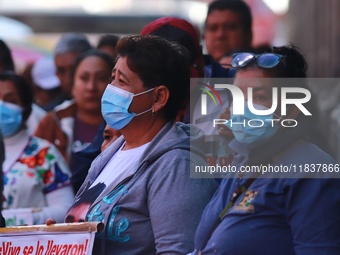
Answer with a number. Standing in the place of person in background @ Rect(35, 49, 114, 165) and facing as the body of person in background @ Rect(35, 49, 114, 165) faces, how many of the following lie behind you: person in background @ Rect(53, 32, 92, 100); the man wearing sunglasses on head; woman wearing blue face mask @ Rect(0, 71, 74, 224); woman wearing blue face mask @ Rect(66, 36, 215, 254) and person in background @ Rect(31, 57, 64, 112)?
2

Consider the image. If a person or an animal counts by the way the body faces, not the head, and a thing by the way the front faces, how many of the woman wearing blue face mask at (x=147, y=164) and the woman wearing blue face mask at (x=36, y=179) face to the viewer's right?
0

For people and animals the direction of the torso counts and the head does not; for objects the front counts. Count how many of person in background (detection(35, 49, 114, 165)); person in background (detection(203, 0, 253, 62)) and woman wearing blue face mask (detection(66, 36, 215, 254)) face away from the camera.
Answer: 0

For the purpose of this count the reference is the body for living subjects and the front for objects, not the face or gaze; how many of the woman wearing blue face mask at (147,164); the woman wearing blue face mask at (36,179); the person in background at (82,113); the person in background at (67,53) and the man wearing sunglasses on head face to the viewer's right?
0

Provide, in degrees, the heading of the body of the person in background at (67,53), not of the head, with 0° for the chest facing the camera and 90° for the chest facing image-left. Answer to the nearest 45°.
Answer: approximately 45°

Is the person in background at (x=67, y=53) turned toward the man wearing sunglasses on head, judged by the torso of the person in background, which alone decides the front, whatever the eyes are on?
no

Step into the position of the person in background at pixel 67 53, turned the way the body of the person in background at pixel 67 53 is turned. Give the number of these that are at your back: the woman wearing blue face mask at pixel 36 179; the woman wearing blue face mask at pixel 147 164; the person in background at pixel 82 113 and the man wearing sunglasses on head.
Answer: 0

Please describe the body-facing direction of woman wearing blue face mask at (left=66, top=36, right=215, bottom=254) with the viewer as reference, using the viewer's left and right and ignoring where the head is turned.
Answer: facing the viewer and to the left of the viewer

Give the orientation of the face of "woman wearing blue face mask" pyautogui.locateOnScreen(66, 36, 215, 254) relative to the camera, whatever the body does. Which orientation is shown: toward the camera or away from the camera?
toward the camera

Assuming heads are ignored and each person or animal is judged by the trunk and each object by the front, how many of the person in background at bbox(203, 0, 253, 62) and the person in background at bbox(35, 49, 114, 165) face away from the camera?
0

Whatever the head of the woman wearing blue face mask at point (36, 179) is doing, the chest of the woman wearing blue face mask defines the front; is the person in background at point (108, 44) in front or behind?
behind

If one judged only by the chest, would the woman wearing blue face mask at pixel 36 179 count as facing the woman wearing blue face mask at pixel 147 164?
no

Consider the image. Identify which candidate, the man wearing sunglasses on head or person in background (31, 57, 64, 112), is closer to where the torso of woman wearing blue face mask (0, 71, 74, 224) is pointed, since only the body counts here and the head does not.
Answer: the man wearing sunglasses on head

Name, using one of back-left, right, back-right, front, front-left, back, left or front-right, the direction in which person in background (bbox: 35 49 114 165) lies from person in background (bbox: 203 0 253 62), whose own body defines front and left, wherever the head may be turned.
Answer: front-right

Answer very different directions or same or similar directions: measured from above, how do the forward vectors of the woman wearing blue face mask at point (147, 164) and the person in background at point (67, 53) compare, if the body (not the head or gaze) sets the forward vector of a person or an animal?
same or similar directions

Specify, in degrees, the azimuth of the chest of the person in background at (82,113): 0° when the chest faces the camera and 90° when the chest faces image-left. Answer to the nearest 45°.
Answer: approximately 0°

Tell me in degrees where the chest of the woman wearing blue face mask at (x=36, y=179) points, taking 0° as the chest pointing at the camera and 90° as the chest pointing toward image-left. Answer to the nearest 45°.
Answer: approximately 45°

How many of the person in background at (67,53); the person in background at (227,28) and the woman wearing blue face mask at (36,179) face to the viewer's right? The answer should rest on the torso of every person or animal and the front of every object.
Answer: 0

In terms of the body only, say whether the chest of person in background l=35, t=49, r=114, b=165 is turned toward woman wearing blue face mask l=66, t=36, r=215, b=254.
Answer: yes

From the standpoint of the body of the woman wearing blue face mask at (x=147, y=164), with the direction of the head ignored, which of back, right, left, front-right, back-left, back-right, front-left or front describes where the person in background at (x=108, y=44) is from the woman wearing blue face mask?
back-right
